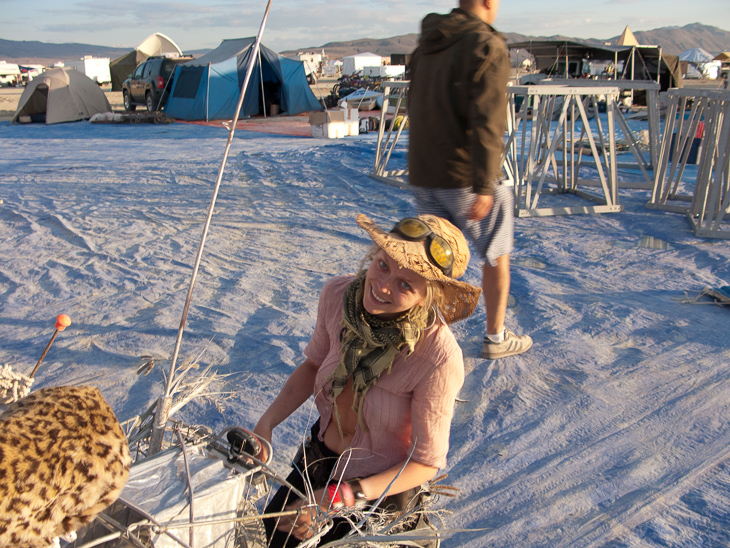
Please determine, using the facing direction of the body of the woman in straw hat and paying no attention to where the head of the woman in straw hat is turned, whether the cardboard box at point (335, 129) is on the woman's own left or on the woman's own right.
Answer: on the woman's own right

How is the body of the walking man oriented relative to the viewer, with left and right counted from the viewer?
facing away from the viewer and to the right of the viewer

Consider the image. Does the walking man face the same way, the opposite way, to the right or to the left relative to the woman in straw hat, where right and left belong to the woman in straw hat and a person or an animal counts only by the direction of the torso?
the opposite way

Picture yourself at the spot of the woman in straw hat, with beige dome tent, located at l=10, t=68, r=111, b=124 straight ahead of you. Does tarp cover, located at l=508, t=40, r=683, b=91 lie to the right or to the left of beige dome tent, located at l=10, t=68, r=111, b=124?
right

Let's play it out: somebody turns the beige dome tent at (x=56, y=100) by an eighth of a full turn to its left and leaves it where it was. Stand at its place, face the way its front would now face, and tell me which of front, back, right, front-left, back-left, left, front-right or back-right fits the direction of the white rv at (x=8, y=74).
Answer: back

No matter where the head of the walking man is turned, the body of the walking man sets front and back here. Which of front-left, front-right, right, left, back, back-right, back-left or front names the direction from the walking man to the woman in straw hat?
back-right

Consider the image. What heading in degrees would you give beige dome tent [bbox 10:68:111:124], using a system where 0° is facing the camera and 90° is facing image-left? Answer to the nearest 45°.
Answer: approximately 45°
